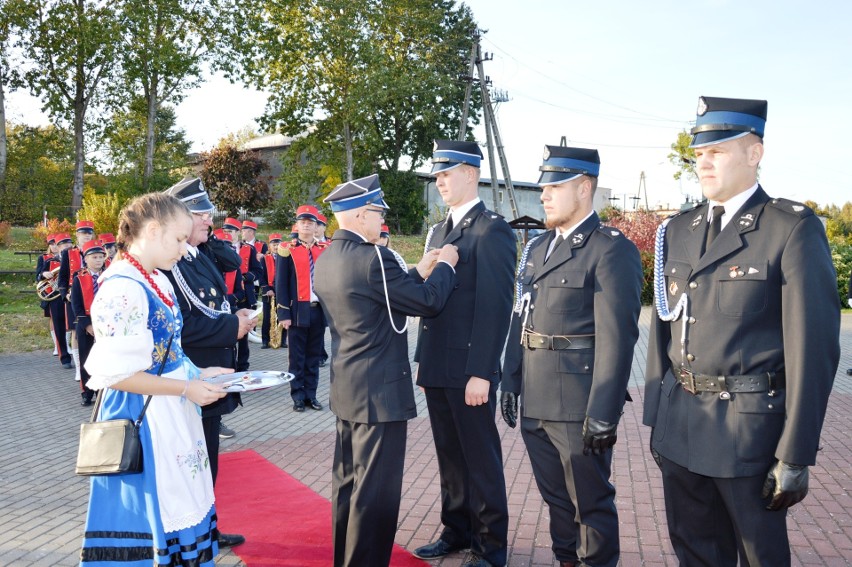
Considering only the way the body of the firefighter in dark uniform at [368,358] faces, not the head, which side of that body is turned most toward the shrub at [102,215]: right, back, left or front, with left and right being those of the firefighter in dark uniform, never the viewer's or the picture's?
left

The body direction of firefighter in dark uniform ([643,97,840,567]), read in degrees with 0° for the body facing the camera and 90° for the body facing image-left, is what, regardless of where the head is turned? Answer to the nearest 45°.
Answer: approximately 45°

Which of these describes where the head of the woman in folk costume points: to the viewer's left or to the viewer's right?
to the viewer's right

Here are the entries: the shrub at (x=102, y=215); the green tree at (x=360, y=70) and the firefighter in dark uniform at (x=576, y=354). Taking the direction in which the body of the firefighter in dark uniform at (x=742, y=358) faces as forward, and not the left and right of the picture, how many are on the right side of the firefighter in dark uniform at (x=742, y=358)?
3

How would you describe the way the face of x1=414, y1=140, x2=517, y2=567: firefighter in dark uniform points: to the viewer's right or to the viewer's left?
to the viewer's left

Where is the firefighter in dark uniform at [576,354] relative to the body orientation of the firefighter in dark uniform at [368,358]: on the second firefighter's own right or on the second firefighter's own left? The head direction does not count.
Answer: on the second firefighter's own right

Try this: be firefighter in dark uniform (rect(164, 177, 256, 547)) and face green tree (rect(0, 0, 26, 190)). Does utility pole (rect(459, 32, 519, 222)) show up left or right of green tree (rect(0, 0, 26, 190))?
right

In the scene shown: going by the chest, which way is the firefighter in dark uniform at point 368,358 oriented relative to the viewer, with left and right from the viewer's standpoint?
facing away from the viewer and to the right of the viewer

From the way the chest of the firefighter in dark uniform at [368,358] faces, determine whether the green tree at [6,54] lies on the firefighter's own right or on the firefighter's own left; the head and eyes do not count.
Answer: on the firefighter's own left

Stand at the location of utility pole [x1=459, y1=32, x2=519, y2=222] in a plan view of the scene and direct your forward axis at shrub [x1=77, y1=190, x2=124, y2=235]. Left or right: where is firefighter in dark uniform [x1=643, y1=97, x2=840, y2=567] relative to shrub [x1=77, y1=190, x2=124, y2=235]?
left

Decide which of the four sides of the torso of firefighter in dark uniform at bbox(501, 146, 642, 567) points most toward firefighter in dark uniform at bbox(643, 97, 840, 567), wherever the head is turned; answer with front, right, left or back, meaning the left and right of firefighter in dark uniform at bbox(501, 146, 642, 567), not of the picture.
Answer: left

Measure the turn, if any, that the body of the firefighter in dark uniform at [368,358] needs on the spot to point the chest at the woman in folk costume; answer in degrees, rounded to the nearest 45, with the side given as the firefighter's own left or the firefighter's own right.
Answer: approximately 180°
